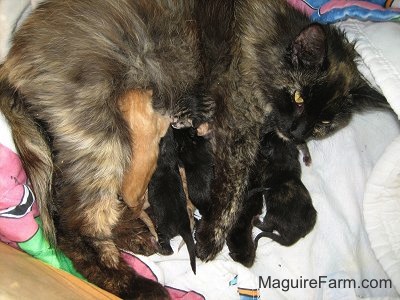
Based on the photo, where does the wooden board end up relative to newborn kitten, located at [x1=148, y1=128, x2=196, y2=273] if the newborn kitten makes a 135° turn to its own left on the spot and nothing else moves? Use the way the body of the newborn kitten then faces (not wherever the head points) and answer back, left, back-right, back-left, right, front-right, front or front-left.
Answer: front

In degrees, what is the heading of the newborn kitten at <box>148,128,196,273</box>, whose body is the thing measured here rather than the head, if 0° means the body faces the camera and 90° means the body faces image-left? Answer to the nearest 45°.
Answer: approximately 180°

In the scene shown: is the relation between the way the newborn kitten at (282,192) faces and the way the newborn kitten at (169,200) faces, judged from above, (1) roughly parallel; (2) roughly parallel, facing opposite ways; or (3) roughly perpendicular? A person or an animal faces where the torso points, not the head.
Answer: roughly parallel

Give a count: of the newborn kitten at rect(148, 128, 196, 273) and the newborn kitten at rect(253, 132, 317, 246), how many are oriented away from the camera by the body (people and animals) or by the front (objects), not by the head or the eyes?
2

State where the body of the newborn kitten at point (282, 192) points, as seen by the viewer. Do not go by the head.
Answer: away from the camera
